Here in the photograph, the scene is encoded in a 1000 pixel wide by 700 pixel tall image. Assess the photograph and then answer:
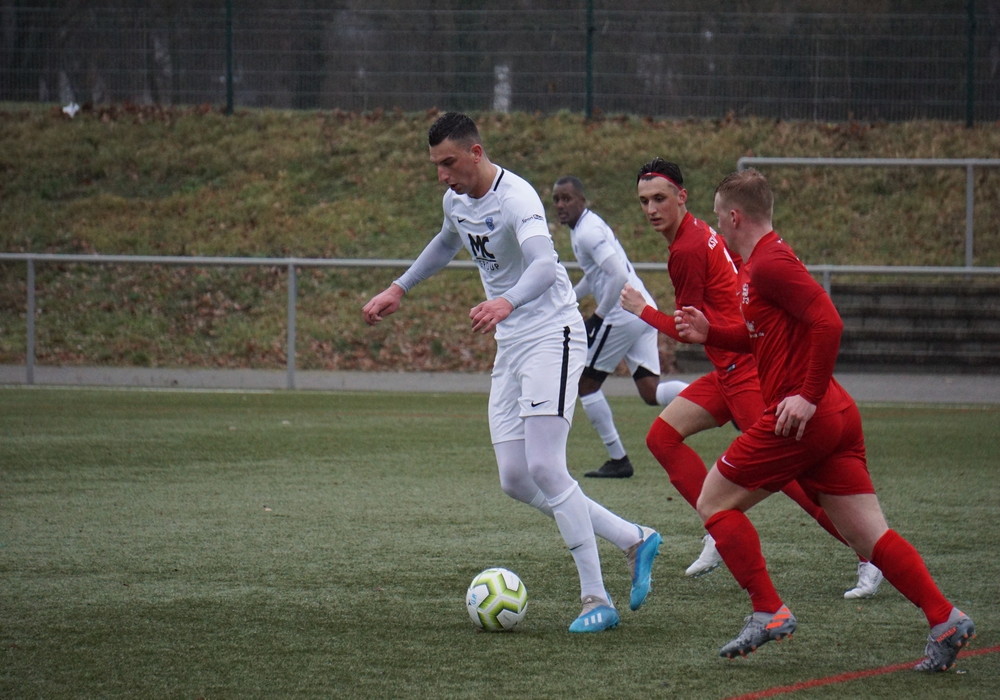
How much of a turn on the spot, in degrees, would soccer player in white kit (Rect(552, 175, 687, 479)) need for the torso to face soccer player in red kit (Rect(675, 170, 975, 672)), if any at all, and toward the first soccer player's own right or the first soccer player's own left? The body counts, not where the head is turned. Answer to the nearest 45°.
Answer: approximately 90° to the first soccer player's own left

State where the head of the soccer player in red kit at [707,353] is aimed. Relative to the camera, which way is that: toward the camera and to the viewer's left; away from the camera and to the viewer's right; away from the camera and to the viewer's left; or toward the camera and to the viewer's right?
toward the camera and to the viewer's left

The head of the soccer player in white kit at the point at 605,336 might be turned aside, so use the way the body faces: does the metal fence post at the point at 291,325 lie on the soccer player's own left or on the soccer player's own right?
on the soccer player's own right

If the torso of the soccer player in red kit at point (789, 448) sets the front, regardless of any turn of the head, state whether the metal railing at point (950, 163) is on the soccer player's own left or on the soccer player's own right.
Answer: on the soccer player's own right

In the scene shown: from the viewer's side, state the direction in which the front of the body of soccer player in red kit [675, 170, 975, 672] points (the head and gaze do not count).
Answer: to the viewer's left

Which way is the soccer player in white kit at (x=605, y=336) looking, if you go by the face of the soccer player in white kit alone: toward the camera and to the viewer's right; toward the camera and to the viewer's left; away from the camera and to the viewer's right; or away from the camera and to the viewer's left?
toward the camera and to the viewer's left

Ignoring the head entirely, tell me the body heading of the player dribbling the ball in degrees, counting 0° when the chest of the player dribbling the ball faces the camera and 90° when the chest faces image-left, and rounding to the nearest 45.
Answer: approximately 45°
